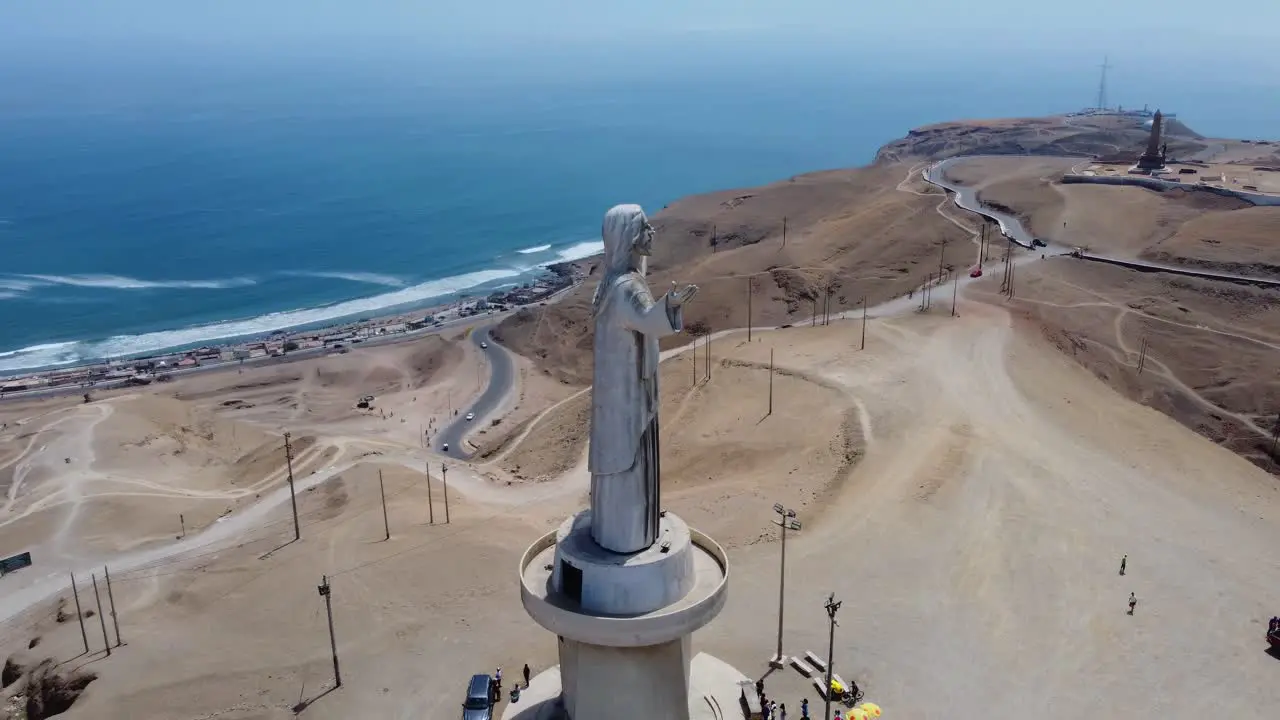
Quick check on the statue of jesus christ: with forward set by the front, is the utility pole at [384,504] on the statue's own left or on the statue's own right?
on the statue's own left

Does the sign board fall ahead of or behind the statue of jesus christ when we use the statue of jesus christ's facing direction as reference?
behind

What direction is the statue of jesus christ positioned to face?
to the viewer's right

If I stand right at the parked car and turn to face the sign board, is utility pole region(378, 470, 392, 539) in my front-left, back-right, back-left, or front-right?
front-right

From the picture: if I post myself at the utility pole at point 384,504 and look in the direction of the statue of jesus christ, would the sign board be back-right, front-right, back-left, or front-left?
back-right
